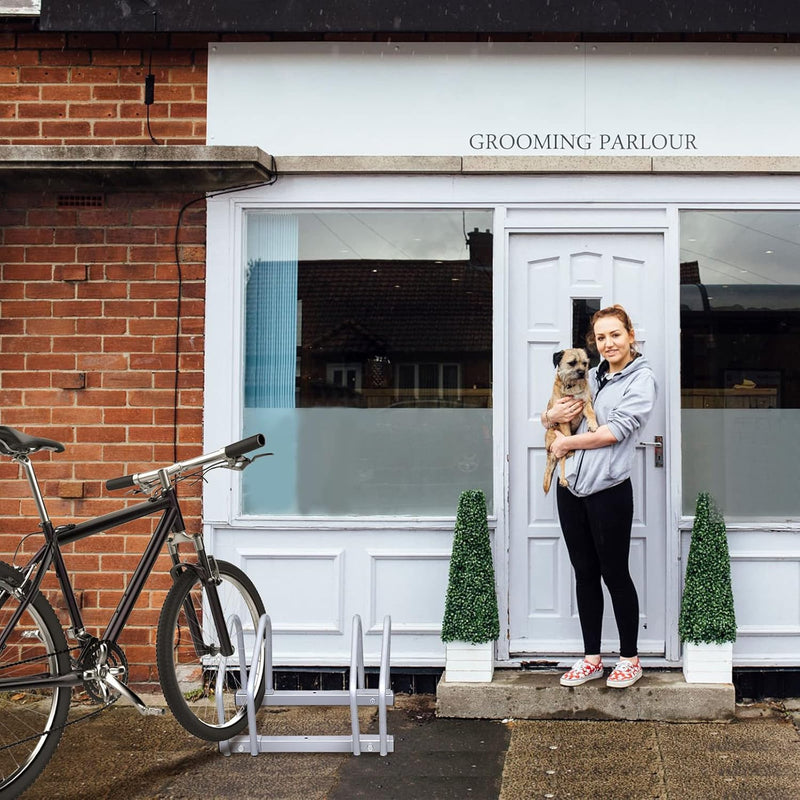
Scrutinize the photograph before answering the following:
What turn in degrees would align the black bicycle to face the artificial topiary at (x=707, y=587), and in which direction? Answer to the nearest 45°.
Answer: approximately 45° to its right

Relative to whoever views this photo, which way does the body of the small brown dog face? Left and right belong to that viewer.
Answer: facing the viewer and to the right of the viewer

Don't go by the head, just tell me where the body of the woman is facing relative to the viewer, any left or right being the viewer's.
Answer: facing the viewer and to the left of the viewer

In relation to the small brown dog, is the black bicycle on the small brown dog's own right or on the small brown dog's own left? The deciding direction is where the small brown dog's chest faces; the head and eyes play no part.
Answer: on the small brown dog's own right

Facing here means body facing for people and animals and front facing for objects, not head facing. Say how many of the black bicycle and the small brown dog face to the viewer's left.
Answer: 0

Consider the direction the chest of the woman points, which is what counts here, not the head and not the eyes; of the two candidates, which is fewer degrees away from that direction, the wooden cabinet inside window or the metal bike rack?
the metal bike rack

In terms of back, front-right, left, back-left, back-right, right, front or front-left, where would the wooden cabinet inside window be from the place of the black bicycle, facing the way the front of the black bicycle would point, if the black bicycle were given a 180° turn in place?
back-left

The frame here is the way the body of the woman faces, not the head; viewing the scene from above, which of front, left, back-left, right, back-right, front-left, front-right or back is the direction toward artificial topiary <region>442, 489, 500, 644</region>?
front-right

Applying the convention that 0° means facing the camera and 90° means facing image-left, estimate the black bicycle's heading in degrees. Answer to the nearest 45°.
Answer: approximately 225°

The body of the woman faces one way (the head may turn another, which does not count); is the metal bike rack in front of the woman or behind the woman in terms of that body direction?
in front
